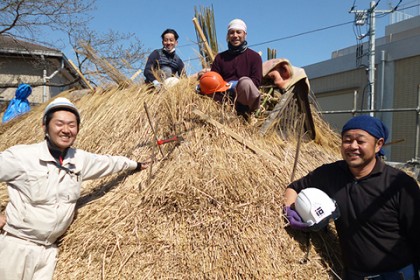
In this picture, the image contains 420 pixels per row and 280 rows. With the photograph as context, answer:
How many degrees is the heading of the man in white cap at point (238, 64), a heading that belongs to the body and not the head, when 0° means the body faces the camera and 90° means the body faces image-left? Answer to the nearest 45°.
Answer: approximately 0°

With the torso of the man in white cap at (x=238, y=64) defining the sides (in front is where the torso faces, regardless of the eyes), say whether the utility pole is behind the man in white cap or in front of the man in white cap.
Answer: behind

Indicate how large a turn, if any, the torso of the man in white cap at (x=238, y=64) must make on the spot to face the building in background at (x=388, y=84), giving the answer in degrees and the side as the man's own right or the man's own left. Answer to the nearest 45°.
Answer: approximately 135° to the man's own left

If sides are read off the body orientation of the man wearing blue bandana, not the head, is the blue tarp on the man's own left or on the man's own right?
on the man's own right

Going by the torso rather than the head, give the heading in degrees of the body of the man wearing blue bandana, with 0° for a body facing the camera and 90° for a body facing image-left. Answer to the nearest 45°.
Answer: approximately 45°

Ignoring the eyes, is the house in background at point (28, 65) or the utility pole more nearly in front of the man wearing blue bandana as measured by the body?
the house in background

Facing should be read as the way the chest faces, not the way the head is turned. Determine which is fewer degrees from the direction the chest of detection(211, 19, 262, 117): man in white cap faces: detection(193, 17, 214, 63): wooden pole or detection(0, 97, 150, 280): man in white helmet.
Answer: the man in white helmet

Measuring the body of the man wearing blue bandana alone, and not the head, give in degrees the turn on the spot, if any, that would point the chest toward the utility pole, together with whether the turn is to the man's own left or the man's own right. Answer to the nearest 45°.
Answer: approximately 135° to the man's own right

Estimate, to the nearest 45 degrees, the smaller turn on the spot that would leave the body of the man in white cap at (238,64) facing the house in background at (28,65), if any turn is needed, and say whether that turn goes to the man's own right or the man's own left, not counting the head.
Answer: approximately 135° to the man's own right

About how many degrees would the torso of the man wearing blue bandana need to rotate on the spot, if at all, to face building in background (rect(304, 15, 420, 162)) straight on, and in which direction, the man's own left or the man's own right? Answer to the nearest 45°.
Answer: approximately 135° to the man's own right
